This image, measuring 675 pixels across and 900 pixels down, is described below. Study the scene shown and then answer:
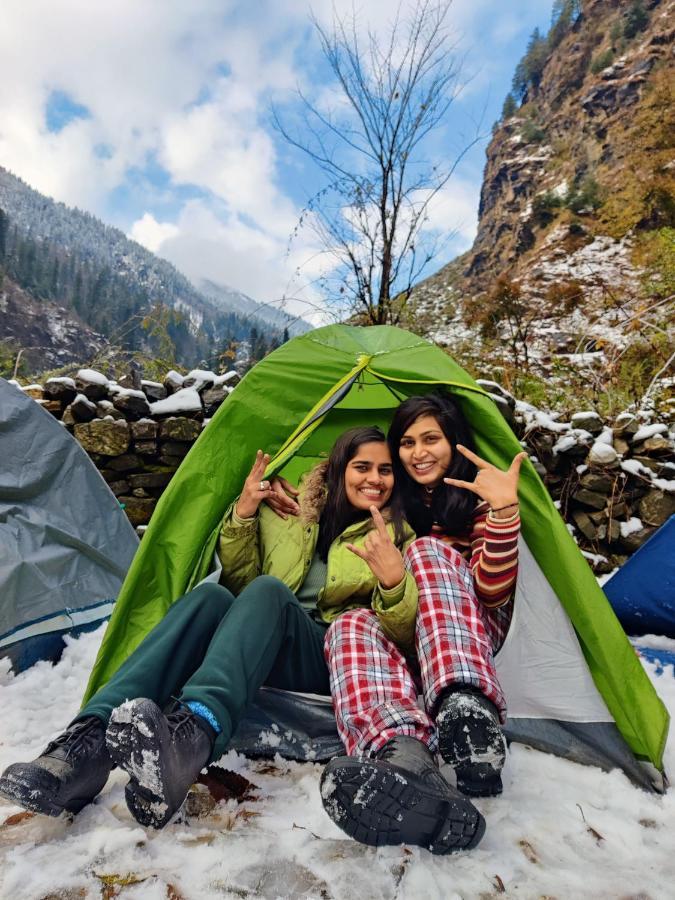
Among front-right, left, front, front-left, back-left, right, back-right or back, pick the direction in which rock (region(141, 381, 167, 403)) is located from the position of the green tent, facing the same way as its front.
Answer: back-right

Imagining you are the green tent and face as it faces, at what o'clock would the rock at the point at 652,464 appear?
The rock is roughly at 7 o'clock from the green tent.

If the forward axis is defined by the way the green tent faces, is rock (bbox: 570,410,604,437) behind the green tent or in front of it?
behind

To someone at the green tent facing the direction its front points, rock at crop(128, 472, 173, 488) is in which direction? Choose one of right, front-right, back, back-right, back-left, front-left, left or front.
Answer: back-right

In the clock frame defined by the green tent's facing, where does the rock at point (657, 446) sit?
The rock is roughly at 7 o'clock from the green tent.

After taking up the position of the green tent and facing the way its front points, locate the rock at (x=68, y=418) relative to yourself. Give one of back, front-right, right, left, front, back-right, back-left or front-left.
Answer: back-right

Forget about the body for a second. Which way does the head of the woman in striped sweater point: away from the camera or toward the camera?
toward the camera

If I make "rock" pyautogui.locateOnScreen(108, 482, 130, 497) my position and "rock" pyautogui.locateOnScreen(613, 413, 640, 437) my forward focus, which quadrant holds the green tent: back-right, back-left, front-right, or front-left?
front-right

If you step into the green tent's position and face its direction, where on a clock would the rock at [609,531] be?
The rock is roughly at 7 o'clock from the green tent.

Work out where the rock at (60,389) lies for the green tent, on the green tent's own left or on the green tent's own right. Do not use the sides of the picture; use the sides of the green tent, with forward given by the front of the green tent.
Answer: on the green tent's own right

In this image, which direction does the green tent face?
toward the camera

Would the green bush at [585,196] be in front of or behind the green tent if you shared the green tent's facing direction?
behind

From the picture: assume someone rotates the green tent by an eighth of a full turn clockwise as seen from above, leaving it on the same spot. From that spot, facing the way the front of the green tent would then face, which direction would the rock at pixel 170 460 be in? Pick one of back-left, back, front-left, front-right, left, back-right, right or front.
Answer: right
